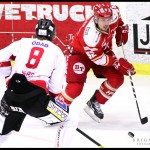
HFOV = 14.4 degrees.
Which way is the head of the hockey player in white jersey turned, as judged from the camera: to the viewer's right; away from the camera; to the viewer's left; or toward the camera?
away from the camera

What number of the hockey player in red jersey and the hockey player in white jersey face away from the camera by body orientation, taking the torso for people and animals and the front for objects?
1

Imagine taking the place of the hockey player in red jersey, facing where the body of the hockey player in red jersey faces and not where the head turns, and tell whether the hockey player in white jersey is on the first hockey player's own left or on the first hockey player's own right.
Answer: on the first hockey player's own right

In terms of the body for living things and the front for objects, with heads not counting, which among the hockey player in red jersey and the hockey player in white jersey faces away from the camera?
the hockey player in white jersey

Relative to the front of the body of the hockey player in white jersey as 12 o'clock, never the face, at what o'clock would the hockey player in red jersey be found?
The hockey player in red jersey is roughly at 1 o'clock from the hockey player in white jersey.

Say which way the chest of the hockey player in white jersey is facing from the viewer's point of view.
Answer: away from the camera
